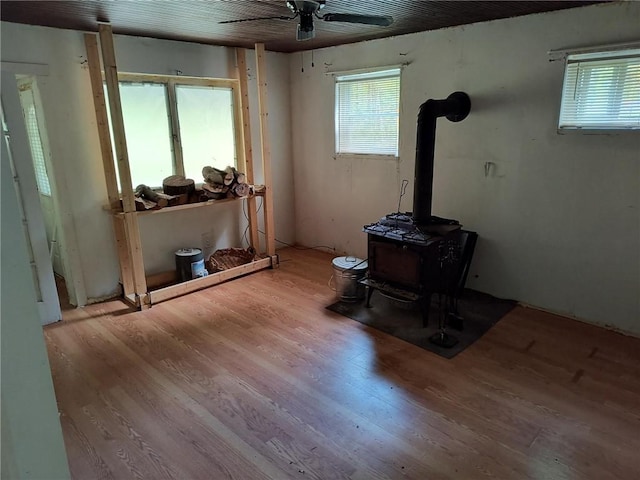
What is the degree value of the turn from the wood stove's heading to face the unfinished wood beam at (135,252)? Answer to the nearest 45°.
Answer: approximately 45° to its right

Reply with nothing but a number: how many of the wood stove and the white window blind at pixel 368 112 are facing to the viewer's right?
0

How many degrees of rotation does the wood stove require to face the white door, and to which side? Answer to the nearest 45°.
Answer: approximately 45° to its right

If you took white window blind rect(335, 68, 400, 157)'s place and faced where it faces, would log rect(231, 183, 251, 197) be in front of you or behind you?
in front

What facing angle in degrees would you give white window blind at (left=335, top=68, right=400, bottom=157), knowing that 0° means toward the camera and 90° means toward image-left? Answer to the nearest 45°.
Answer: approximately 45°

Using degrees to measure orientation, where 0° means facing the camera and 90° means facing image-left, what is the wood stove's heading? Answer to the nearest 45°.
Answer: approximately 45°

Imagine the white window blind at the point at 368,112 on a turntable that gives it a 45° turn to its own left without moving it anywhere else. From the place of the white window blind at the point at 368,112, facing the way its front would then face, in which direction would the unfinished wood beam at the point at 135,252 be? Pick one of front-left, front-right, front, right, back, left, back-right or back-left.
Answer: front-right

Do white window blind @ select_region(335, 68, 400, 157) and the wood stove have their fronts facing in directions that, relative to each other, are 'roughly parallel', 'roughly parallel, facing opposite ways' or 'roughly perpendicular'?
roughly parallel

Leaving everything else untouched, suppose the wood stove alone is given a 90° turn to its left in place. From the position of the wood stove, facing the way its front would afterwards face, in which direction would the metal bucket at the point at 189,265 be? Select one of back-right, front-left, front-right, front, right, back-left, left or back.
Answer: back-right

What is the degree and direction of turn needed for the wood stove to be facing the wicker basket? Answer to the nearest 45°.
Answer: approximately 45° to its right

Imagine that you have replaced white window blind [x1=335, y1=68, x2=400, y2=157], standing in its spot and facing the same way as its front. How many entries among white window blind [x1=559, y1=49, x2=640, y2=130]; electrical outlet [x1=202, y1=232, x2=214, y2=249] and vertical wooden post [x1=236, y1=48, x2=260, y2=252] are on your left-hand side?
1
